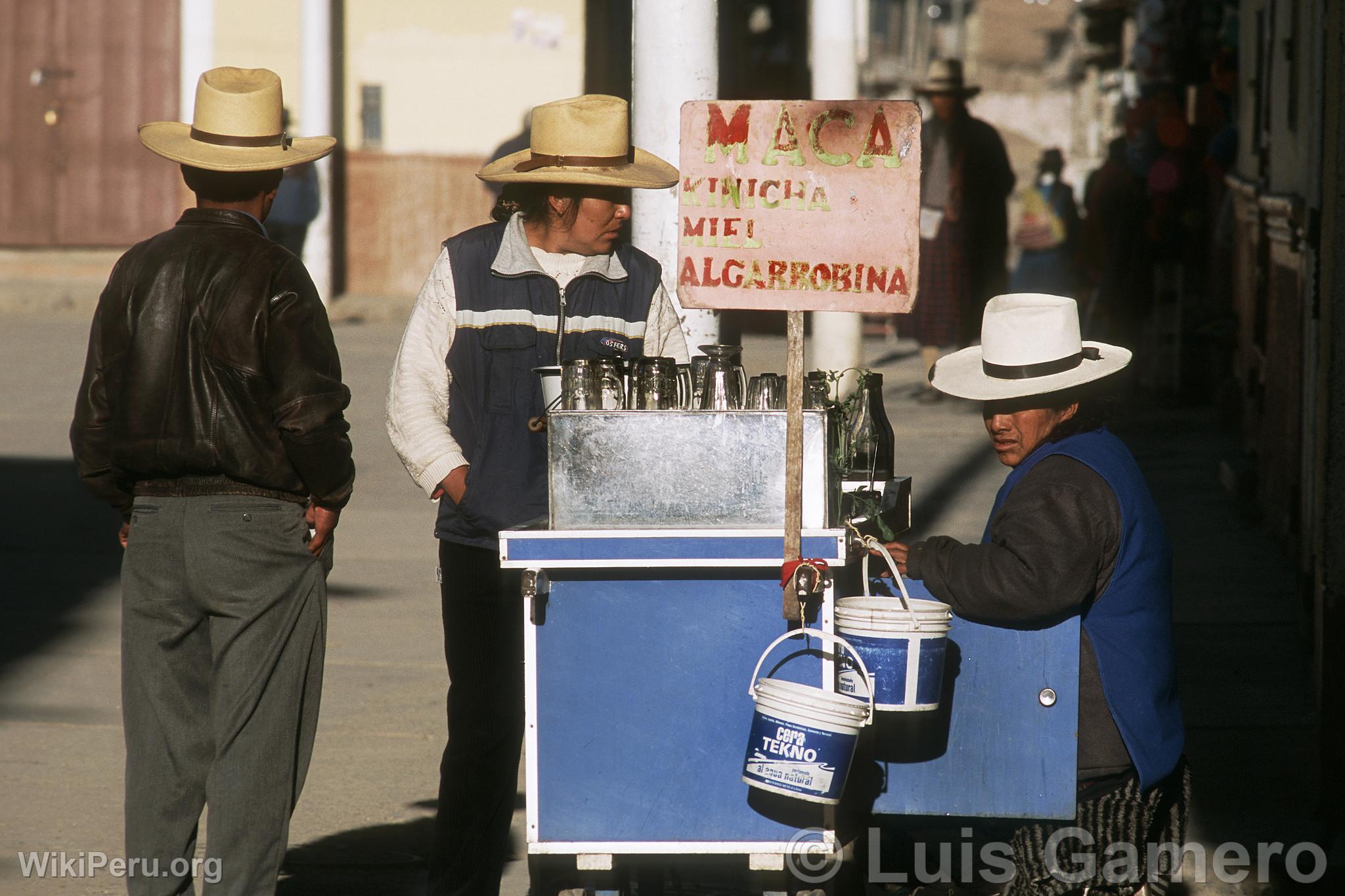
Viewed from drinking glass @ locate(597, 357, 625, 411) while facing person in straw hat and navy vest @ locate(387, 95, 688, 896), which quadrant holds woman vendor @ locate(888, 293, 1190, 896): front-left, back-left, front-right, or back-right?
back-right

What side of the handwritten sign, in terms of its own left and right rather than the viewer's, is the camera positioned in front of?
front

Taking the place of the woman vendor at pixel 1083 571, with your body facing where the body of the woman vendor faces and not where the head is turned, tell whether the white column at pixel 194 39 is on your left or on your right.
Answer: on your right

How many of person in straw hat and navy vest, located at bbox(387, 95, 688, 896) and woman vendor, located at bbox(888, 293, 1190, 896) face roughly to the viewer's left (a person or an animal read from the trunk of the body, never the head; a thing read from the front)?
1

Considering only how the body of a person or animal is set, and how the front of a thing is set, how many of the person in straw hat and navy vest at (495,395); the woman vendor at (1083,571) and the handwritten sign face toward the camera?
2

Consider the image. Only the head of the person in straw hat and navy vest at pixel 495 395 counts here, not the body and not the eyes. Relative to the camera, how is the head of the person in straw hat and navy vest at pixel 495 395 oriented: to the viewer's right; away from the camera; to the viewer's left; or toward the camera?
to the viewer's right

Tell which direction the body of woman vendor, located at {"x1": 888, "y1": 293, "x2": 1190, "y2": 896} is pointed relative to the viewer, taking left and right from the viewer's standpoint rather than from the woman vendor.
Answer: facing to the left of the viewer

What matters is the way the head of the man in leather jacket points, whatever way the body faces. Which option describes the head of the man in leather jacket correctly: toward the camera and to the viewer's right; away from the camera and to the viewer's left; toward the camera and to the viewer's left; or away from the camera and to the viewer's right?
away from the camera and to the viewer's right

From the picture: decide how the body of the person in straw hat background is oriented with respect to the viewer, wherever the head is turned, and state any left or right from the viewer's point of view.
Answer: facing the viewer and to the left of the viewer
